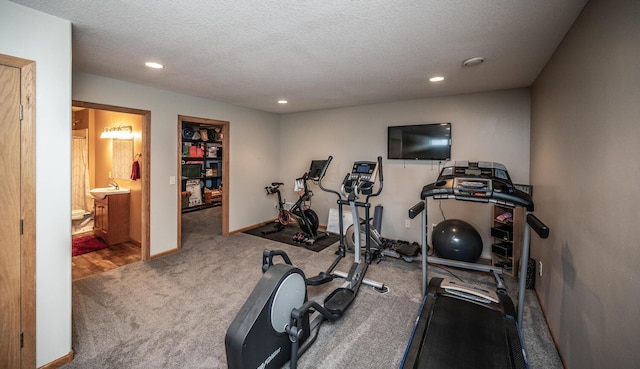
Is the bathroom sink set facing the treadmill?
no

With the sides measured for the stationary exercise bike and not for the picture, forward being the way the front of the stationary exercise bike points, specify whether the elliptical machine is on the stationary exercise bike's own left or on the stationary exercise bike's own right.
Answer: on the stationary exercise bike's own right

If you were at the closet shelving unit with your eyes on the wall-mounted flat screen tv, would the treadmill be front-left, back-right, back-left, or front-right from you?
front-right

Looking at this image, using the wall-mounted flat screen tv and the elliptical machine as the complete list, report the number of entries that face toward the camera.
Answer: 1

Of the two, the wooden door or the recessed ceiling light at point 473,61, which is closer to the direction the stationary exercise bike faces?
the recessed ceiling light

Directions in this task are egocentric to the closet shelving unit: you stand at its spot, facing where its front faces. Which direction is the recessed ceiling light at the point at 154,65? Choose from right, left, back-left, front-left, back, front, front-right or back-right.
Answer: front-right

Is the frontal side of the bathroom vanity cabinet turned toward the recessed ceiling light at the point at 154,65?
no

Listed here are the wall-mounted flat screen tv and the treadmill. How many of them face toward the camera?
1

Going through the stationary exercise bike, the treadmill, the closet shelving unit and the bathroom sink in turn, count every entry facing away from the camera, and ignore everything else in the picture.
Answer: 1

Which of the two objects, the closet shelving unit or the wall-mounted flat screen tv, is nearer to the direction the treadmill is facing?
the wall-mounted flat screen tv

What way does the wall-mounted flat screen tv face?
toward the camera

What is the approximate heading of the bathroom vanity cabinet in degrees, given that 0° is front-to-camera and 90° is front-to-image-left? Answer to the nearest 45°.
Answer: approximately 45°

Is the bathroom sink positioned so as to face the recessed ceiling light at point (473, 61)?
no

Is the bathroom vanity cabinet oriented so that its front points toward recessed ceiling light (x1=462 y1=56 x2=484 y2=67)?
no

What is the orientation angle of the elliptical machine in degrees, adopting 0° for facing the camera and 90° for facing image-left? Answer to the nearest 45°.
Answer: approximately 225°

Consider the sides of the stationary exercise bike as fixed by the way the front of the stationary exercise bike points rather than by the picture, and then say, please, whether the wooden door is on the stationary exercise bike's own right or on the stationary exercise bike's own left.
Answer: on the stationary exercise bike's own right

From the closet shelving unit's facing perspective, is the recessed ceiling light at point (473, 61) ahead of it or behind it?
ahead

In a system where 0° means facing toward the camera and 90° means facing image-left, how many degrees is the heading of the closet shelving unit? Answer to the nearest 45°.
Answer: approximately 315°

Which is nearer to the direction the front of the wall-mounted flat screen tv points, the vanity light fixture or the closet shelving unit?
the vanity light fixture

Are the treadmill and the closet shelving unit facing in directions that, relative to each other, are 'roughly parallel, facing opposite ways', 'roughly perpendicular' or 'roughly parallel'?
roughly perpendicular
